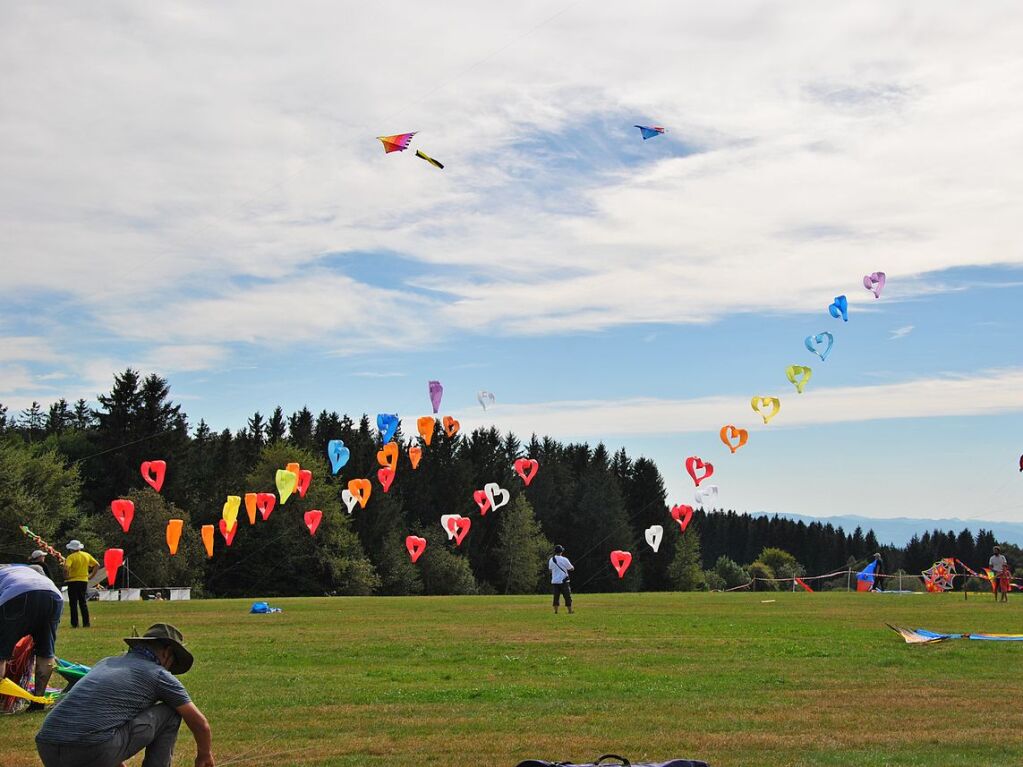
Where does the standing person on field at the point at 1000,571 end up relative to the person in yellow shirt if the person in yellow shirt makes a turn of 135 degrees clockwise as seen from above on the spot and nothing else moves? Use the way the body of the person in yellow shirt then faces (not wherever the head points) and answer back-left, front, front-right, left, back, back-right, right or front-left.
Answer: front-left

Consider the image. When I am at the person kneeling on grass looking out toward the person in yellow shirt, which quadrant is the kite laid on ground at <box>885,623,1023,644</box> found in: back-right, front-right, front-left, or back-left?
front-right

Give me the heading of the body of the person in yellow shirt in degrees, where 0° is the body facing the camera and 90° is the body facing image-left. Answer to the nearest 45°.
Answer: approximately 180°

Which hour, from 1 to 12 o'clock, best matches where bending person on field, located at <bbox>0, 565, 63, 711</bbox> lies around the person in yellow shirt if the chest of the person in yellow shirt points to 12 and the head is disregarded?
The bending person on field is roughly at 6 o'clock from the person in yellow shirt.

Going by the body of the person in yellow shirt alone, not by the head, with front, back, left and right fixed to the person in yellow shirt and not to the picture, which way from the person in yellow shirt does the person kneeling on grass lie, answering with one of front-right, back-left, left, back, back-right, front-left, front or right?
back

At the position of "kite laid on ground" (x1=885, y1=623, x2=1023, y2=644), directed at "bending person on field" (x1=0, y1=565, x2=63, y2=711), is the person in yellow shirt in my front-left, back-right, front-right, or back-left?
front-right

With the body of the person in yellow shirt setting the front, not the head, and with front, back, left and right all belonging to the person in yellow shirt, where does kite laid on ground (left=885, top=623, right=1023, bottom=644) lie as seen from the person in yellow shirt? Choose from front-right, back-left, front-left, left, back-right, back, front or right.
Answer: back-right
